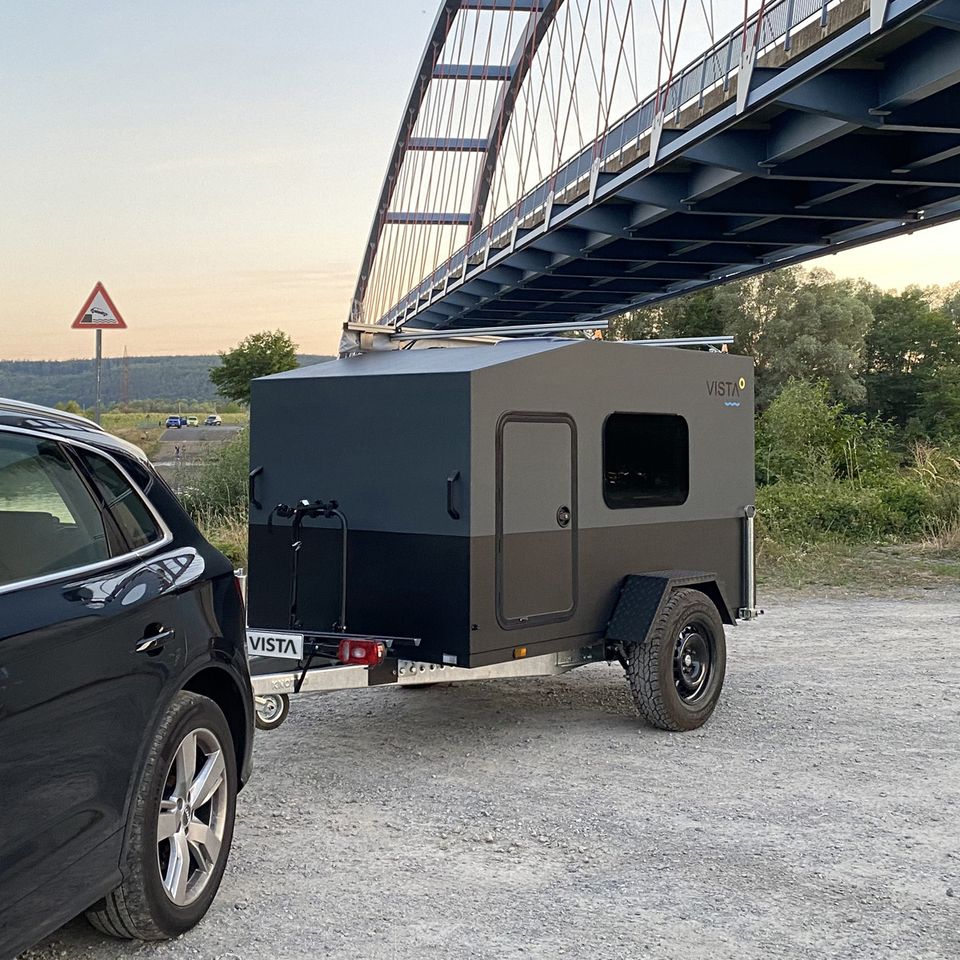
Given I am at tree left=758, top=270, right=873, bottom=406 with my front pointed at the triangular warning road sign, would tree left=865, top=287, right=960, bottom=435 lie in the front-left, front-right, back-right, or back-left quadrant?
back-left

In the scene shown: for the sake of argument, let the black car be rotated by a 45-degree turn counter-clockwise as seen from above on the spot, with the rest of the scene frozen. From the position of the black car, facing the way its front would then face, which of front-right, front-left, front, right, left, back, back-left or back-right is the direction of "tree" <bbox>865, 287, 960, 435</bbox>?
back-left

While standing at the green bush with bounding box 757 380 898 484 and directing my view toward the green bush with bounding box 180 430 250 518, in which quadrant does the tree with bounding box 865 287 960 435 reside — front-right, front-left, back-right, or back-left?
back-right

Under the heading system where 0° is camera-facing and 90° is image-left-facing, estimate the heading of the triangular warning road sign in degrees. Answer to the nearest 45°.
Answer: approximately 0°

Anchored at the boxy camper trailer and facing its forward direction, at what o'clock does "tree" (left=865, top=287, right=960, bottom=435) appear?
The tree is roughly at 5 o'clock from the boxy camper trailer.

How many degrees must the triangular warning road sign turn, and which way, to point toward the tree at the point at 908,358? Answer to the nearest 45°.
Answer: approximately 135° to its left

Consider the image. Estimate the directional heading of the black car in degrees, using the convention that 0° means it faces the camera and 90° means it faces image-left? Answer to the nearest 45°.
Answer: approximately 45°

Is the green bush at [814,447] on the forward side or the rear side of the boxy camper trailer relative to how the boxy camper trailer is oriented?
on the rear side

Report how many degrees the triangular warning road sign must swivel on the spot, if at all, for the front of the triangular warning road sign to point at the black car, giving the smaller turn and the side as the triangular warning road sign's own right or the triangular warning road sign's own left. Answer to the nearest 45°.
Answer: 0° — it already faces it
